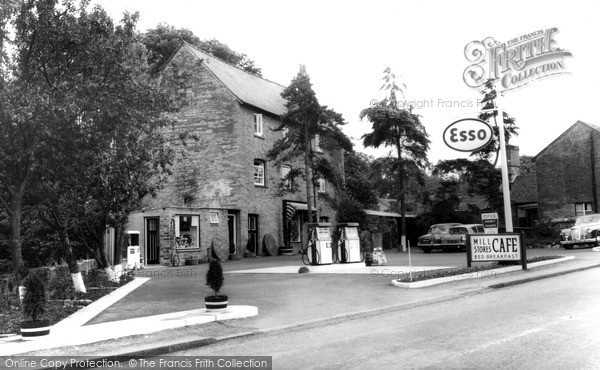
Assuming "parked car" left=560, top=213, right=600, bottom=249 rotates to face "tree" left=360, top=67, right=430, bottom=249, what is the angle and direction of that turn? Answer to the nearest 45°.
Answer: approximately 45° to its right

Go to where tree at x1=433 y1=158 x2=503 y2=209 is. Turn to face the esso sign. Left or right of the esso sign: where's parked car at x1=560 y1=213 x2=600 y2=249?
left

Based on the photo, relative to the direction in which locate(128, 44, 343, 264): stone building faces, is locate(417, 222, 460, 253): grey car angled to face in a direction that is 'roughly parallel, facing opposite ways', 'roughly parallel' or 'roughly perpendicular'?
roughly perpendicular

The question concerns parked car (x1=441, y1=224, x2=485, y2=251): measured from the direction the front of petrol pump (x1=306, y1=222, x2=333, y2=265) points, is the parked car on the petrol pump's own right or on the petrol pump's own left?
on the petrol pump's own left

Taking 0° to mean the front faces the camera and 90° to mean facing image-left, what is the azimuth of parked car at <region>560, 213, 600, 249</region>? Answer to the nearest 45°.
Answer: approximately 45°

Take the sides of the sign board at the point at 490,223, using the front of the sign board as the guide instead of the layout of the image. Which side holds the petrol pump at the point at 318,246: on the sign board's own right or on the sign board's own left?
on the sign board's own right

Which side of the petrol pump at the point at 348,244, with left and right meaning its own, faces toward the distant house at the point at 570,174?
left
